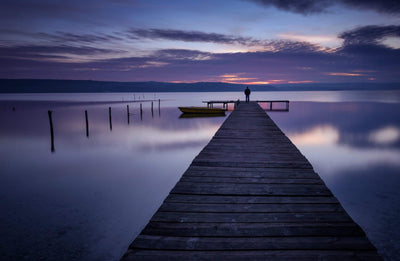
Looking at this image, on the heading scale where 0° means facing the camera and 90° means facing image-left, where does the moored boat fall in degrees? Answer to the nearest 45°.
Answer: approximately 90°
